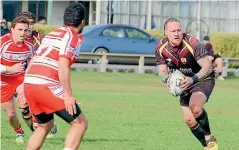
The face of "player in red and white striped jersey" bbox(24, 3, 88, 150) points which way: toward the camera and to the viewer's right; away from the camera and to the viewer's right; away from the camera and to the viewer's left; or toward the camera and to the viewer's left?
away from the camera and to the viewer's right

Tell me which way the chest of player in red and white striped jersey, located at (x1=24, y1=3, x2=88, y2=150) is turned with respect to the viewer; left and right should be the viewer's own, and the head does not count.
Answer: facing away from the viewer and to the right of the viewer

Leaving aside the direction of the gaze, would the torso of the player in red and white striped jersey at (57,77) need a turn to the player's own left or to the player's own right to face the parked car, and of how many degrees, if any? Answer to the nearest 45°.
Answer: approximately 45° to the player's own left

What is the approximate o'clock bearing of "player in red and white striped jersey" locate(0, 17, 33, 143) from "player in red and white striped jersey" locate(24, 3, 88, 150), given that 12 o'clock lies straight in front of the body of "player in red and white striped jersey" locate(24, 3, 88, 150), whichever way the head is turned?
"player in red and white striped jersey" locate(0, 17, 33, 143) is roughly at 10 o'clock from "player in red and white striped jersey" locate(24, 3, 88, 150).

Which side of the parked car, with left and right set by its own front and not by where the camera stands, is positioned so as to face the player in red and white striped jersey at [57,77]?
right

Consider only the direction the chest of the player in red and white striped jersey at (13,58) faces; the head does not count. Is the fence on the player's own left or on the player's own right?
on the player's own left

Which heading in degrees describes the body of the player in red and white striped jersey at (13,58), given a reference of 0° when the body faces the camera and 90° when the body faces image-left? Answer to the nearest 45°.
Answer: approximately 315°

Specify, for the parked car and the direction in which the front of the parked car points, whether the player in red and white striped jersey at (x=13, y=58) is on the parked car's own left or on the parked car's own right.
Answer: on the parked car's own right
